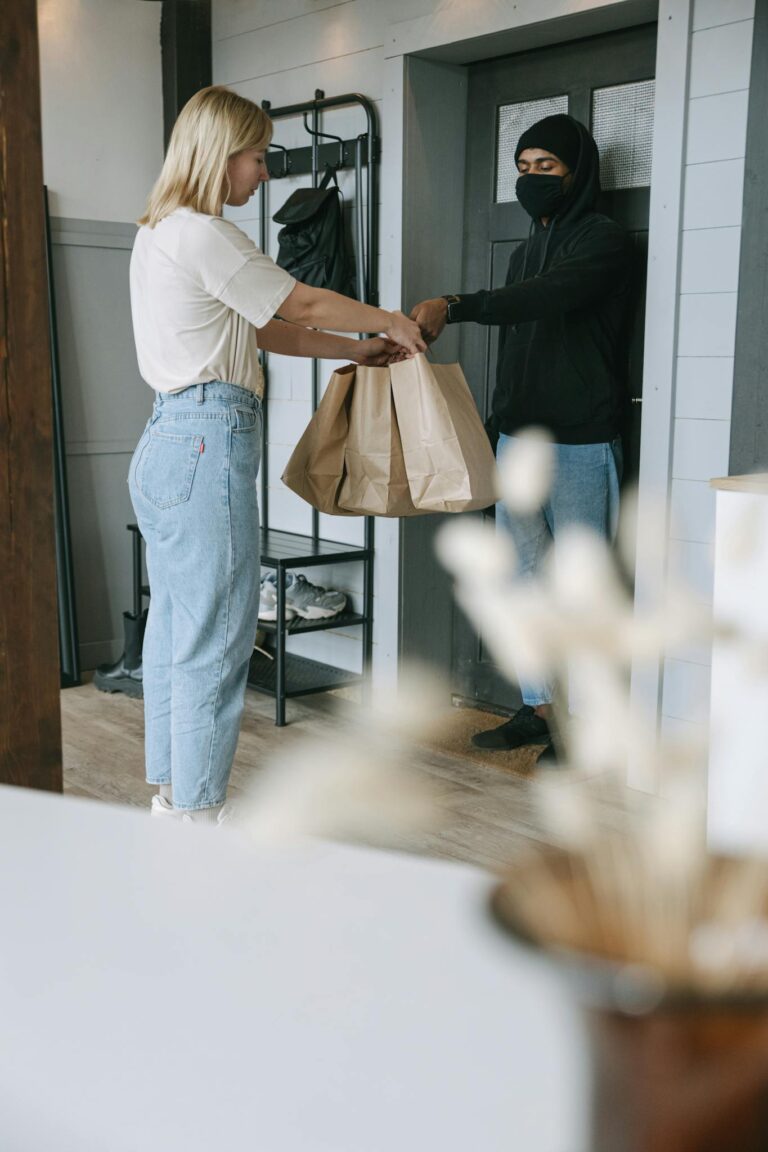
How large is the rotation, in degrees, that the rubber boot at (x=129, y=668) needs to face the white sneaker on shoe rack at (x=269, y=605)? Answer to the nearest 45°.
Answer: approximately 135° to its left

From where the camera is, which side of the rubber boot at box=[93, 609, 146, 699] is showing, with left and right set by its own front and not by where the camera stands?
left

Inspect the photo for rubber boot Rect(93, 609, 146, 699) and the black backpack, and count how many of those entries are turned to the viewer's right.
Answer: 0

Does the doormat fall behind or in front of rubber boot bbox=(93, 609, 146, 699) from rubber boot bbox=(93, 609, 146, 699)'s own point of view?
behind

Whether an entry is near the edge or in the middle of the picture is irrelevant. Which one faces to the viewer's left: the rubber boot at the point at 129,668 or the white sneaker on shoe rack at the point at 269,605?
the rubber boot

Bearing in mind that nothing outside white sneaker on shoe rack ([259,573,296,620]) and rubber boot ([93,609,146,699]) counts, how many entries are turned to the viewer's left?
1

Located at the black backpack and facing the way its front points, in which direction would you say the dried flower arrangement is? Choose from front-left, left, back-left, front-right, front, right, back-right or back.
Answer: front-left

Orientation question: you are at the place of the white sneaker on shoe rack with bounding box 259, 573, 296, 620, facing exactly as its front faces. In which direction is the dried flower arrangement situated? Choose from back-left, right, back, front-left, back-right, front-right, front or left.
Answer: right

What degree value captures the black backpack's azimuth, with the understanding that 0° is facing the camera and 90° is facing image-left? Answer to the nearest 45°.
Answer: approximately 45°

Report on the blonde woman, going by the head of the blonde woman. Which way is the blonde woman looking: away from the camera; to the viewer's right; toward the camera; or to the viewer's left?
to the viewer's right

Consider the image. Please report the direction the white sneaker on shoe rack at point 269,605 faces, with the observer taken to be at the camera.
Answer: facing to the right of the viewer
